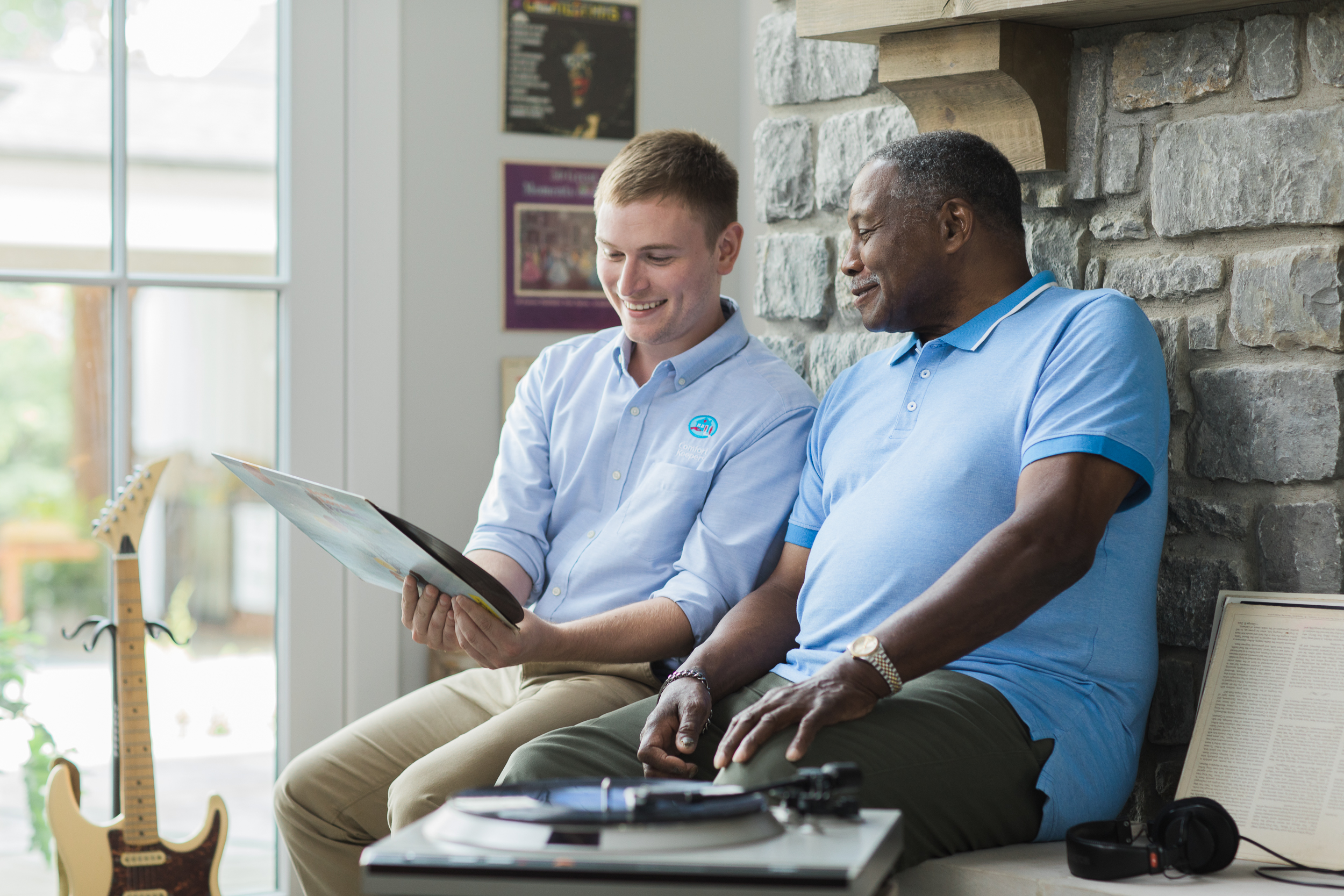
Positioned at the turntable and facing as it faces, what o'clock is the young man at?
The young man is roughly at 6 o'clock from the turntable.

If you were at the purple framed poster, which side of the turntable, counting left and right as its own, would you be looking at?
back

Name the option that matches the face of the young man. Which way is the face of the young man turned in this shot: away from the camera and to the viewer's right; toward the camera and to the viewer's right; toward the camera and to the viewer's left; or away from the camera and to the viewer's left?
toward the camera and to the viewer's left

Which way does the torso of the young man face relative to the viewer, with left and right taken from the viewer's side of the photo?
facing the viewer and to the left of the viewer

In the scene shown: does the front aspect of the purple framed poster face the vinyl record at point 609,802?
yes

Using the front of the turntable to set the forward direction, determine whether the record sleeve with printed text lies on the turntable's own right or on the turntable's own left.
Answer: on the turntable's own left

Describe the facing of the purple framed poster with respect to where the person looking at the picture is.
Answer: facing the viewer

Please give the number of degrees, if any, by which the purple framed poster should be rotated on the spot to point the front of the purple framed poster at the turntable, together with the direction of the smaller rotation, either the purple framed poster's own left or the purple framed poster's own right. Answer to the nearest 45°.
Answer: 0° — it already faces it

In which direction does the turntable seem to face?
toward the camera

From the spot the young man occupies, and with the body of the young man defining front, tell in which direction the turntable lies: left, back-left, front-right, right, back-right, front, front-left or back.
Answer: front-left
